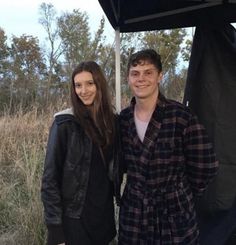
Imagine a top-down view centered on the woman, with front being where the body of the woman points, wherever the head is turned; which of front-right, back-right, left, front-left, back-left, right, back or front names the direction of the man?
front-left

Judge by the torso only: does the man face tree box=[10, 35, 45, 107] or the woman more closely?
the woman

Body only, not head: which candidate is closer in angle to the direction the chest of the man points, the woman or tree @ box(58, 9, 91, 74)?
the woman

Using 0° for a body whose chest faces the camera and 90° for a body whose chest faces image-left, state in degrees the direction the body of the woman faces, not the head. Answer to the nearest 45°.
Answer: approximately 315°

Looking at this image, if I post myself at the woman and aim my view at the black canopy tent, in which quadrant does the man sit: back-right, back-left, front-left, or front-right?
front-right

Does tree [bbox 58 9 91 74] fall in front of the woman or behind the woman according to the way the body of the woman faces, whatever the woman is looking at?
behind

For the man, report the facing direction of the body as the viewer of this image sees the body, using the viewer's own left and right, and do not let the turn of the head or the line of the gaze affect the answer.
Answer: facing the viewer and to the left of the viewer

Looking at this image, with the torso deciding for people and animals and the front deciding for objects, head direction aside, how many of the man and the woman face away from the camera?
0

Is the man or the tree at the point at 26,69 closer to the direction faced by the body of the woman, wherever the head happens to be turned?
the man

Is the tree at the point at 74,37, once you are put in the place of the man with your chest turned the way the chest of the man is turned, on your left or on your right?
on your right

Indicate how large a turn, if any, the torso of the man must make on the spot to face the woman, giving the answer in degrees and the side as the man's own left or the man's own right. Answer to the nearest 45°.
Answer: approximately 45° to the man's own right
